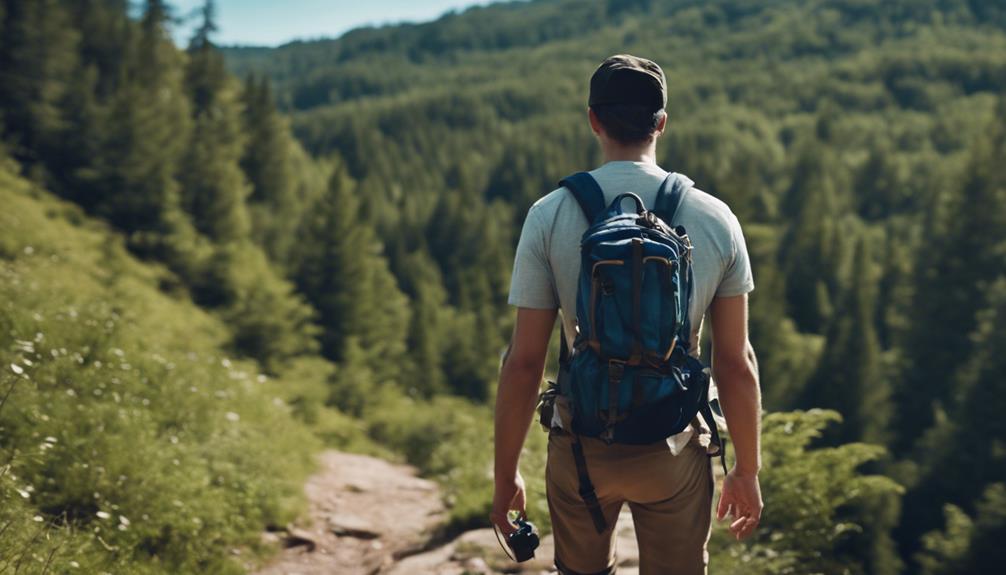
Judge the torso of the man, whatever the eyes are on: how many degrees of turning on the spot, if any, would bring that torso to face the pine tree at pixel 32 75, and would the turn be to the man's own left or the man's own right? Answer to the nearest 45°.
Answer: approximately 45° to the man's own left

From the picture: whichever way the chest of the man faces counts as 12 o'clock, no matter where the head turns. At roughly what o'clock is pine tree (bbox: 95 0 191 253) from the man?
The pine tree is roughly at 11 o'clock from the man.

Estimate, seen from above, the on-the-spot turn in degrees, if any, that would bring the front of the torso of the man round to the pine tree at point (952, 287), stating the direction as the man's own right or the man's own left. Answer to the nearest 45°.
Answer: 0° — they already face it

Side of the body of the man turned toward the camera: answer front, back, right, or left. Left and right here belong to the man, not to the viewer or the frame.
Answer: back
